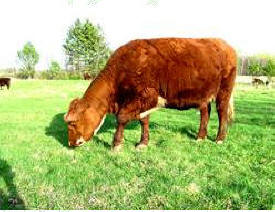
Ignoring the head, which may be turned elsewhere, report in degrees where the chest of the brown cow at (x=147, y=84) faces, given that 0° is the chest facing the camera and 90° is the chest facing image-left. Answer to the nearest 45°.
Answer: approximately 90°
